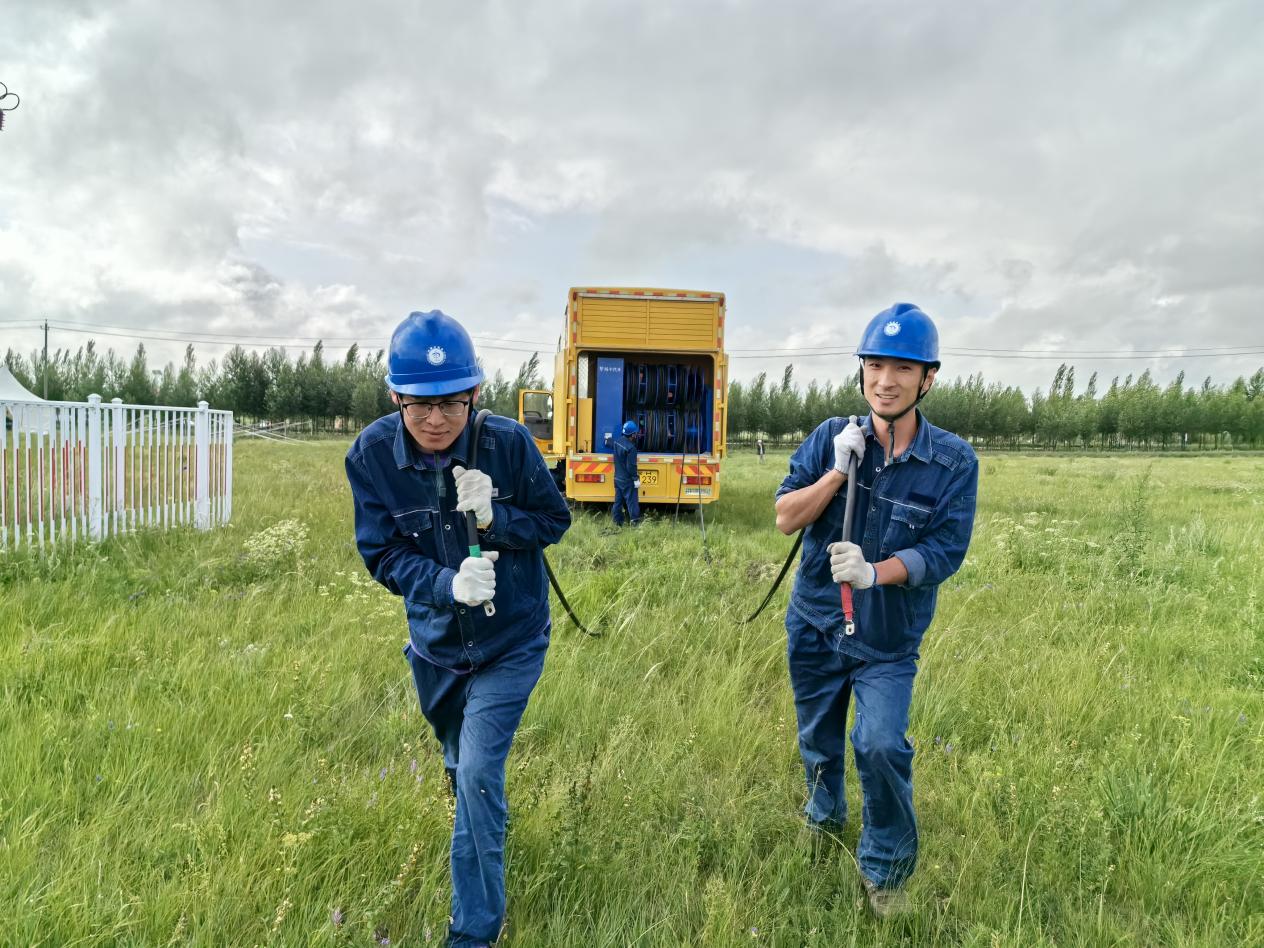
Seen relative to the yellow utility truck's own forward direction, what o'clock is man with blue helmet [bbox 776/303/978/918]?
The man with blue helmet is roughly at 6 o'clock from the yellow utility truck.

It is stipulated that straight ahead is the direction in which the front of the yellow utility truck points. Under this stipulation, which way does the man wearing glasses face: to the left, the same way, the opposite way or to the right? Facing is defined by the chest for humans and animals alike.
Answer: the opposite way

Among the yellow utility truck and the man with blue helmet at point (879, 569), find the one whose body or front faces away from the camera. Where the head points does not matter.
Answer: the yellow utility truck

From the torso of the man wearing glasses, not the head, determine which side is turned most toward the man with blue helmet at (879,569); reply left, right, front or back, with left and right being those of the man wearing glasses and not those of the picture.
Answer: left

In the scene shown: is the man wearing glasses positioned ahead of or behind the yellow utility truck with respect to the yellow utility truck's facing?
behind

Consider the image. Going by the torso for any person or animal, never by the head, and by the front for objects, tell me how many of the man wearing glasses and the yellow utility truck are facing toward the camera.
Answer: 1

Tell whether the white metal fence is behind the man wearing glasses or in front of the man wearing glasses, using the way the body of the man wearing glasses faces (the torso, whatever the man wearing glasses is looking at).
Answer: behind

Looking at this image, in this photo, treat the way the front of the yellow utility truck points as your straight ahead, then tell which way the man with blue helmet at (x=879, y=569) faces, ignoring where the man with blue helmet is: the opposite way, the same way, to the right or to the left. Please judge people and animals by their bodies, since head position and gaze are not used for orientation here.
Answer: the opposite way

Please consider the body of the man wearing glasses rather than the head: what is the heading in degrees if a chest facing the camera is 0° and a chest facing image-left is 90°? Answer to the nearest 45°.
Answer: approximately 0°

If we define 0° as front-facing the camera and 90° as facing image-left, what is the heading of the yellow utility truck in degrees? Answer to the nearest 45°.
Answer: approximately 180°
